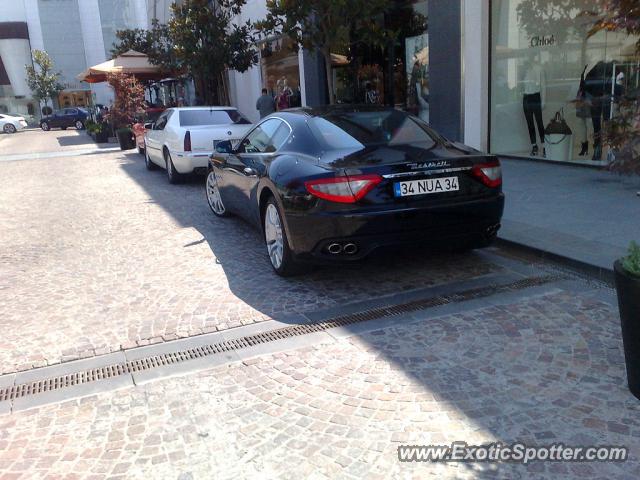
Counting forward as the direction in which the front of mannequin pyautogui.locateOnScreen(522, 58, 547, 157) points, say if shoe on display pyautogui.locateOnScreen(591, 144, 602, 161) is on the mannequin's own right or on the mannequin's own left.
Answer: on the mannequin's own left

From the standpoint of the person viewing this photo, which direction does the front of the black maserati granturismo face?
facing away from the viewer and to the left of the viewer

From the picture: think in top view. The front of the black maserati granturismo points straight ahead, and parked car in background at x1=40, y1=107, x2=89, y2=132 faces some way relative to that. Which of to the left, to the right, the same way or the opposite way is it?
to the left

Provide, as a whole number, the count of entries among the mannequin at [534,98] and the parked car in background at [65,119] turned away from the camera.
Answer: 0

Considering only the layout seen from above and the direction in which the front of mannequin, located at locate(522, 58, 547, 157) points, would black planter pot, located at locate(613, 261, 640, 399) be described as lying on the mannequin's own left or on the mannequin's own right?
on the mannequin's own left

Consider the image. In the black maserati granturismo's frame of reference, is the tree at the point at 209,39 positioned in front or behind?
in front

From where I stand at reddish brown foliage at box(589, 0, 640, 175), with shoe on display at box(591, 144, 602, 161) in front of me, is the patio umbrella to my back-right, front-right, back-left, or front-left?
front-left

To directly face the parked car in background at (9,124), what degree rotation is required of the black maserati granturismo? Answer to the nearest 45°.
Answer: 0° — it already faces it

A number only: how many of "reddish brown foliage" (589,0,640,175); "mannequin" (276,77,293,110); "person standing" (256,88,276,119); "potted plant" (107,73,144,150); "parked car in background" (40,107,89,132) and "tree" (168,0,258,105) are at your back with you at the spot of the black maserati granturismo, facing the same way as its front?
1

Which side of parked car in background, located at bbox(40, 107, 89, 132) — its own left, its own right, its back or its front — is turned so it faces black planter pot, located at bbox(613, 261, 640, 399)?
left

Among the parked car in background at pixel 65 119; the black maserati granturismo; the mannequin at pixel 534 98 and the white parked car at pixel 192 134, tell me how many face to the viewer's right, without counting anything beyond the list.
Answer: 0

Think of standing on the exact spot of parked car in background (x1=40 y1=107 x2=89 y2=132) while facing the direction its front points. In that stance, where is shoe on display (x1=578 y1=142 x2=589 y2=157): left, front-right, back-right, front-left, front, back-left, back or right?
left

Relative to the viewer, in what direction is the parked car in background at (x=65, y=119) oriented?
to the viewer's left

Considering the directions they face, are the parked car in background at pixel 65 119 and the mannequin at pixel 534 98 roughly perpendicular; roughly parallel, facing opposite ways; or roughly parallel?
roughly parallel
